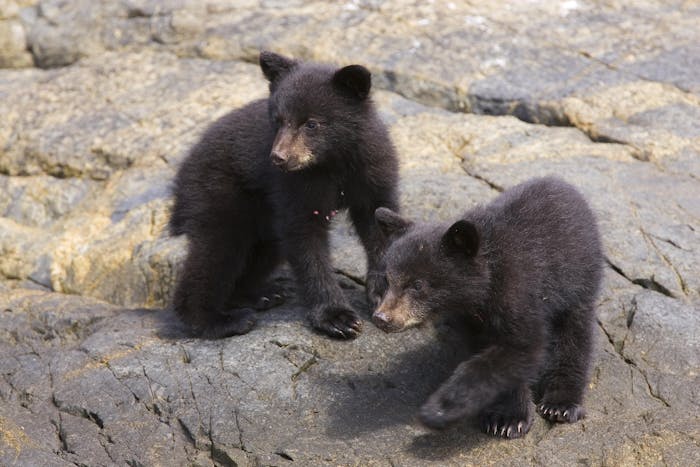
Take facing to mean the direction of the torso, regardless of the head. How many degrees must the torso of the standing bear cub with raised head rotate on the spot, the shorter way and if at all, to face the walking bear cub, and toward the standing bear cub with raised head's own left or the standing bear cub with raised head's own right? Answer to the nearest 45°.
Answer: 0° — it already faces it

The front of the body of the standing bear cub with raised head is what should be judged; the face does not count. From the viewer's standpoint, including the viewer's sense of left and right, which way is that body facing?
facing the viewer and to the right of the viewer

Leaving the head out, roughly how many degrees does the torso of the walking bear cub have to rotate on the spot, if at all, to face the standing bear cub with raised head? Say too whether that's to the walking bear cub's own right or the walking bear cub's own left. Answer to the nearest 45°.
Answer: approximately 90° to the walking bear cub's own right

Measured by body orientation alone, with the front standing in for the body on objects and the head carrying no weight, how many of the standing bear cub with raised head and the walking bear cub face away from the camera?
0

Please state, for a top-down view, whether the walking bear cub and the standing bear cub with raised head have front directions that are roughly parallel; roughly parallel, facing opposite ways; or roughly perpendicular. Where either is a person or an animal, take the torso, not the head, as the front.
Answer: roughly perpendicular

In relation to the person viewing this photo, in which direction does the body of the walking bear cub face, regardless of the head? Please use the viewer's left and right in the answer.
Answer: facing the viewer and to the left of the viewer
